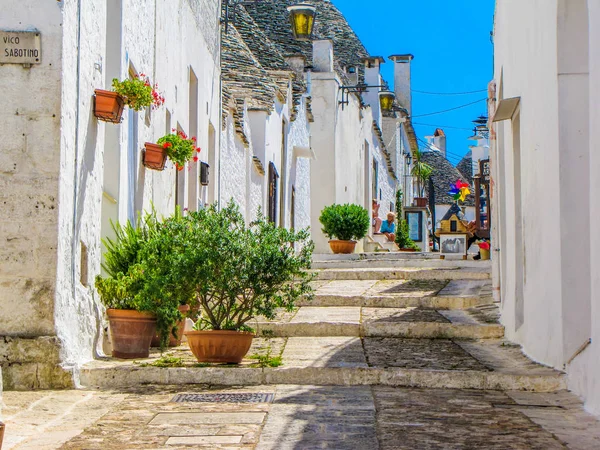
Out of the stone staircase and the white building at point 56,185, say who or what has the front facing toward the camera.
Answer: the stone staircase

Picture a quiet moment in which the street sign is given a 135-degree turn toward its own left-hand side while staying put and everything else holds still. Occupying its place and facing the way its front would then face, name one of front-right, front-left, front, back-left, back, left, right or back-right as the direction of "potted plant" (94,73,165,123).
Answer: front

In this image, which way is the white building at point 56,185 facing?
to the viewer's right

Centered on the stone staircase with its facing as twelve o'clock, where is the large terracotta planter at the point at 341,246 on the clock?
The large terracotta planter is roughly at 6 o'clock from the stone staircase.

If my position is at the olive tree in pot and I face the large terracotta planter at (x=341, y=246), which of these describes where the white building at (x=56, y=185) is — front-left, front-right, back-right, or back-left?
back-left

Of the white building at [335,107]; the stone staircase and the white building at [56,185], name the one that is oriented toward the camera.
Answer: the stone staircase

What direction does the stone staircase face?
toward the camera

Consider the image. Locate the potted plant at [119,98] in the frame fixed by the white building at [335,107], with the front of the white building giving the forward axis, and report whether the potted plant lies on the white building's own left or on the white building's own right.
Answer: on the white building's own right

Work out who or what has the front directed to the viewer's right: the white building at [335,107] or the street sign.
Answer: the white building

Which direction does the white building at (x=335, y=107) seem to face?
to the viewer's right

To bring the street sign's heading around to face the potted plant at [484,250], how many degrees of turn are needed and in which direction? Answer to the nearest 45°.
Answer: approximately 135° to its left
